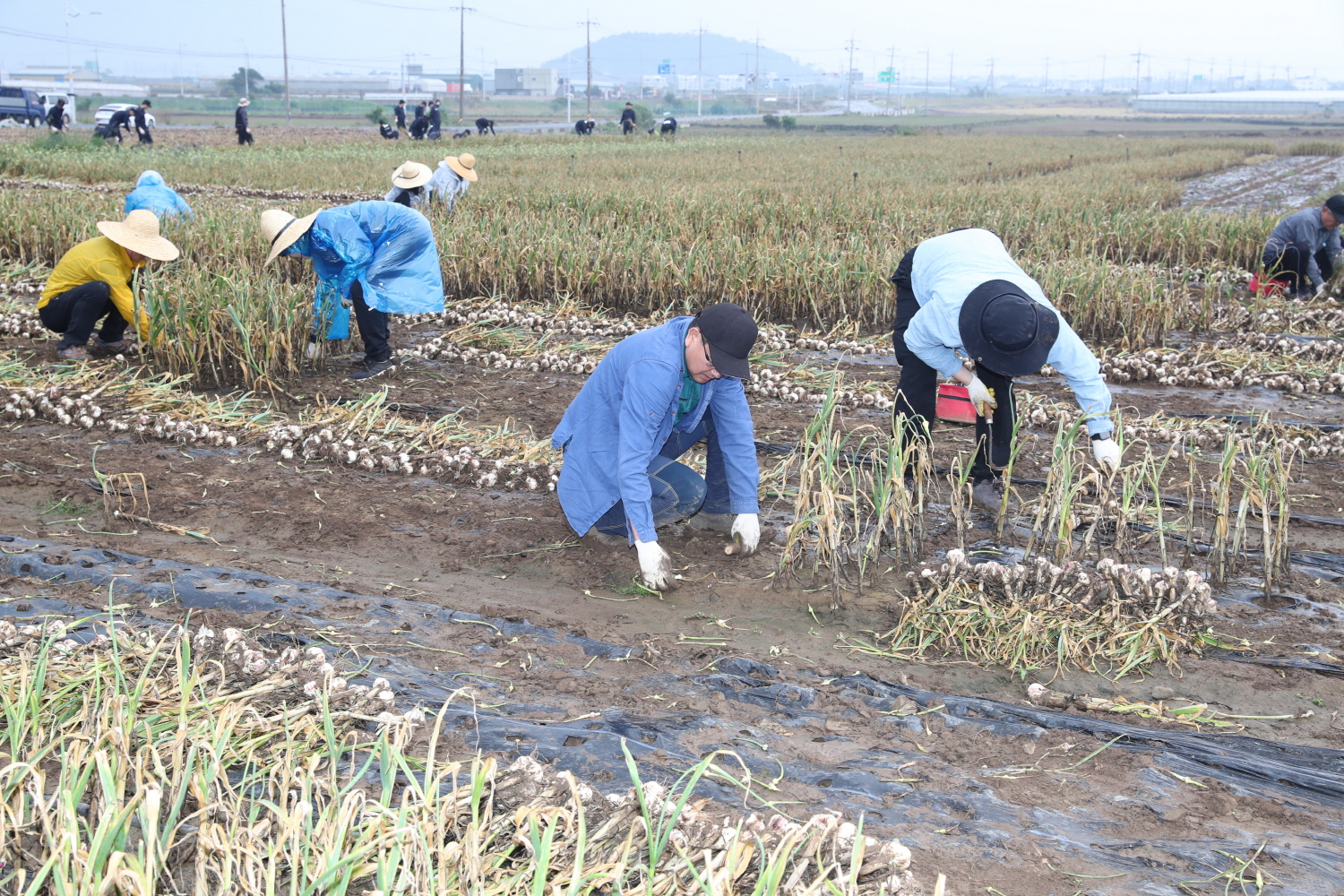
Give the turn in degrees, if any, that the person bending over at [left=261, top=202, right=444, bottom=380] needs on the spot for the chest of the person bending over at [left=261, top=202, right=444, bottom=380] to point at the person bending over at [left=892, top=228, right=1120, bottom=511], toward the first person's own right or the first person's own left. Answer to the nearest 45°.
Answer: approximately 135° to the first person's own left

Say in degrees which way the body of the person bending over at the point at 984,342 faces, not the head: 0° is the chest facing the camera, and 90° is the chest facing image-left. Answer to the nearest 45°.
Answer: approximately 315°

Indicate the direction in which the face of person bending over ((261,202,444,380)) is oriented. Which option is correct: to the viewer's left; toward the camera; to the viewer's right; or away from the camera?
to the viewer's left

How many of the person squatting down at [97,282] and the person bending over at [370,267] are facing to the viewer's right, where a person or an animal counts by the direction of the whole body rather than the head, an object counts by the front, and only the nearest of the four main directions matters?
1

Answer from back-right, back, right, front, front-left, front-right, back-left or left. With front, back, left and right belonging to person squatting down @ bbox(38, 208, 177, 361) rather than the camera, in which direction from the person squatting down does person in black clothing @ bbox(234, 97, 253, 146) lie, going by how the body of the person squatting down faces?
left

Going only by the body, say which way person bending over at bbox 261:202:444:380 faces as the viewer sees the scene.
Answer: to the viewer's left

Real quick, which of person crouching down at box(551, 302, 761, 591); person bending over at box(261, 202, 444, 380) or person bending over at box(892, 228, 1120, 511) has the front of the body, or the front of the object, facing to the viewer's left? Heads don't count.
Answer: person bending over at box(261, 202, 444, 380)

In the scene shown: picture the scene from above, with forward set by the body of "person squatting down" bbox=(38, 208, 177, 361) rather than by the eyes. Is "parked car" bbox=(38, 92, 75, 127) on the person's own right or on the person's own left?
on the person's own left

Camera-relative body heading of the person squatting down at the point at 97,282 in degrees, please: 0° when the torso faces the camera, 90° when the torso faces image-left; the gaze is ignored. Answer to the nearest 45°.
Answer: approximately 270°

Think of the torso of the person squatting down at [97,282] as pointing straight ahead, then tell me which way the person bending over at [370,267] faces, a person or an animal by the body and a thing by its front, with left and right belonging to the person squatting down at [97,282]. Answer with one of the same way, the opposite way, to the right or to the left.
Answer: the opposite way

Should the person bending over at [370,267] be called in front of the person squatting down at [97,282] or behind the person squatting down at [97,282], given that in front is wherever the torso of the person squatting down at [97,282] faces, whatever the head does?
in front
